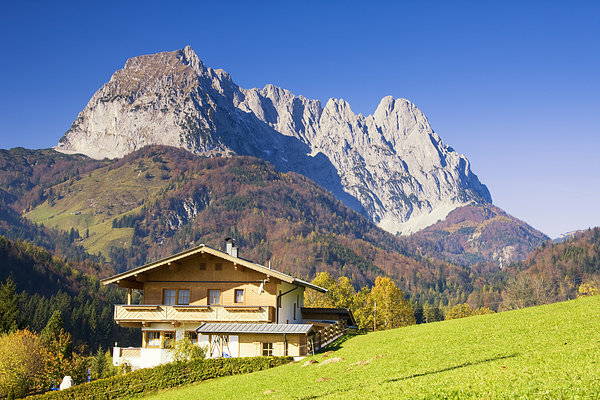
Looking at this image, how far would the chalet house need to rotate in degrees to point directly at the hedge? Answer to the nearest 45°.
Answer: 0° — it already faces it

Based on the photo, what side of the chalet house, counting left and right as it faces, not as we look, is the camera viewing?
front
